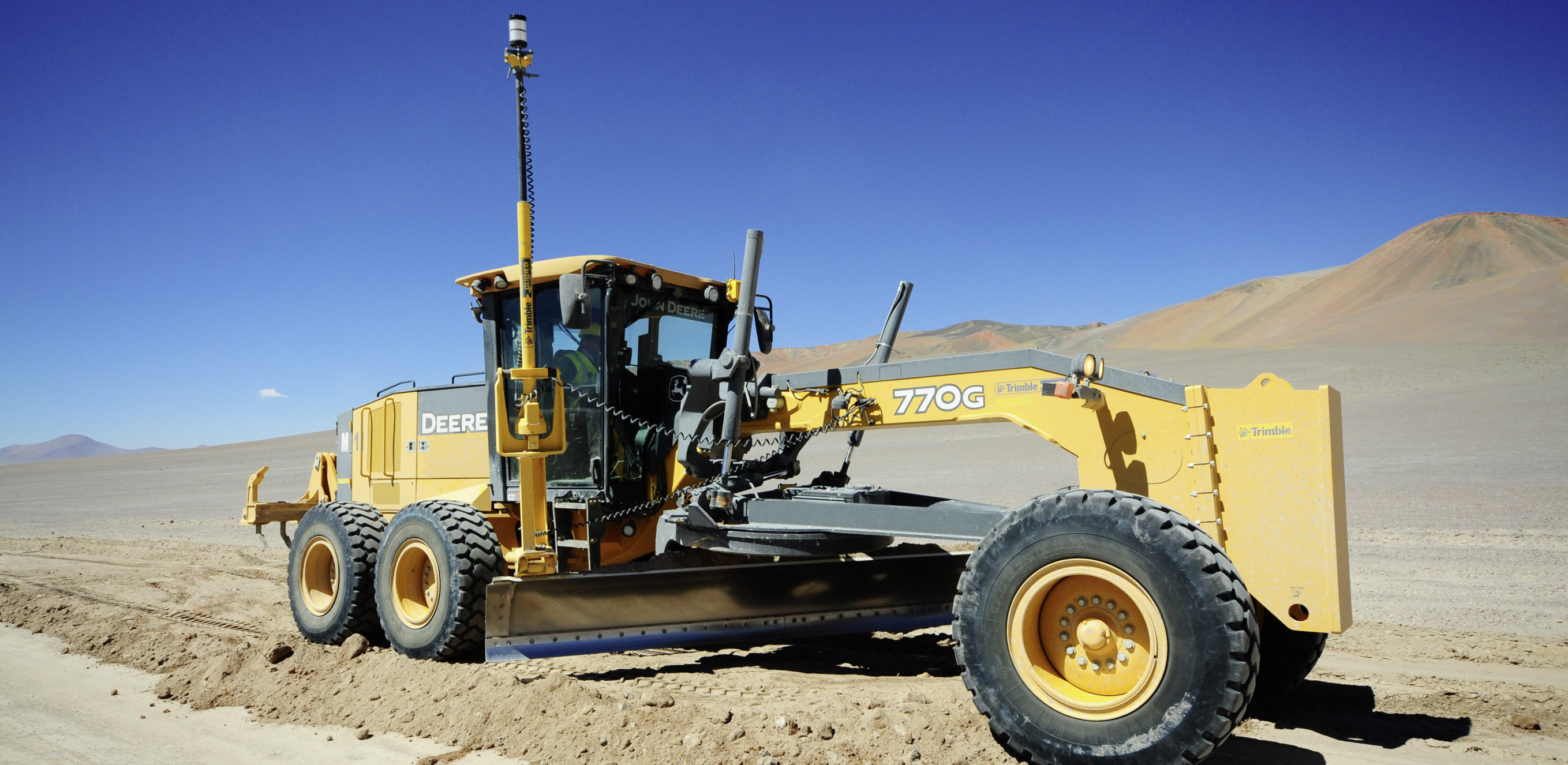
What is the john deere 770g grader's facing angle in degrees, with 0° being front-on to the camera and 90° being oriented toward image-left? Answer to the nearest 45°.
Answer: approximately 315°

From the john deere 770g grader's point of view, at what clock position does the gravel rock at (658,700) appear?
The gravel rock is roughly at 3 o'clock from the john deere 770g grader.

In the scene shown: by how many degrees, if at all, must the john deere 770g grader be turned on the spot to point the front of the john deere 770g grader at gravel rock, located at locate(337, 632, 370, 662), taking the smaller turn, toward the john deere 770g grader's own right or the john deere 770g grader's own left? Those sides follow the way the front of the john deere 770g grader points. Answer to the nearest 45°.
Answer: approximately 135° to the john deere 770g grader's own right

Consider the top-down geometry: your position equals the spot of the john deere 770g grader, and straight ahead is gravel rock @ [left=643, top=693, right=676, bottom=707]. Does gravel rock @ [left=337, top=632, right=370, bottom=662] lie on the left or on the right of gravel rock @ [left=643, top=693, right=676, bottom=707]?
right
